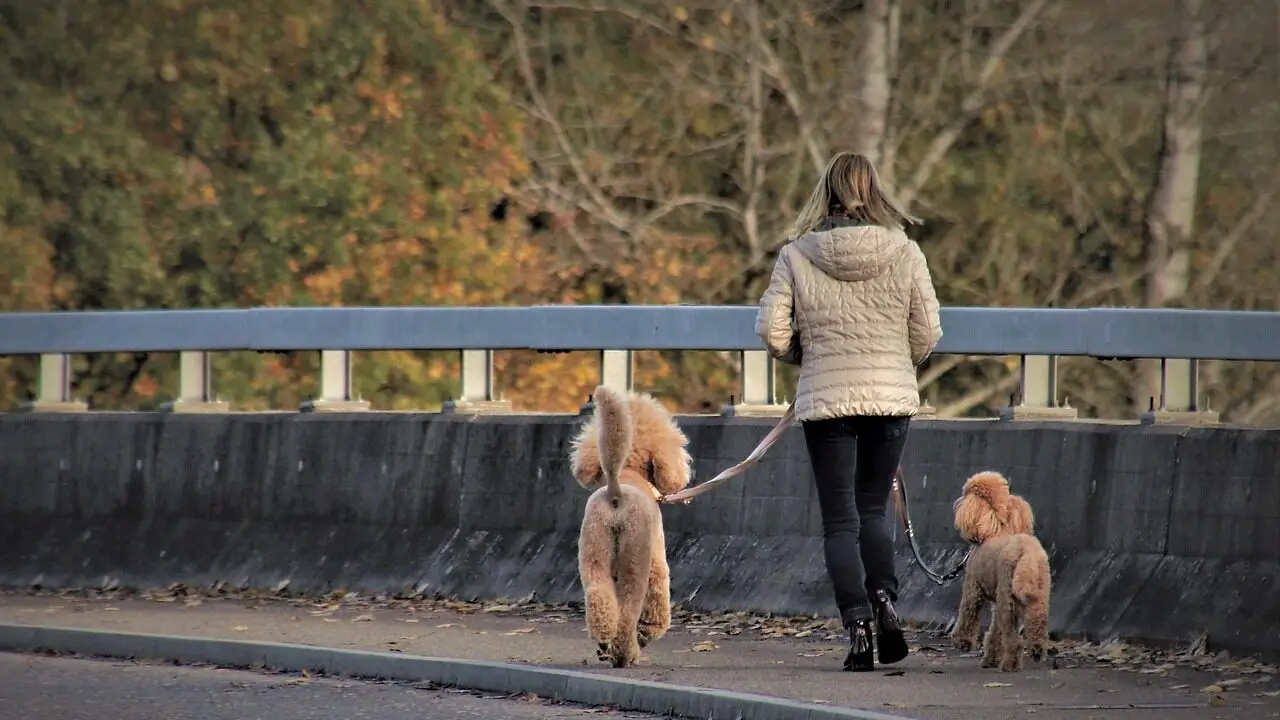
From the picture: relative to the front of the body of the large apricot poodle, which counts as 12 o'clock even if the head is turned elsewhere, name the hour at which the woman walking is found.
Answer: The woman walking is roughly at 3 o'clock from the large apricot poodle.

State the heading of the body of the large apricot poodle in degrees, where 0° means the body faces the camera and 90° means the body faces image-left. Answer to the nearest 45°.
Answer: approximately 180°

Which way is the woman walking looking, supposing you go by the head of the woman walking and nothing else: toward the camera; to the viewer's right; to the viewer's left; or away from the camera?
away from the camera

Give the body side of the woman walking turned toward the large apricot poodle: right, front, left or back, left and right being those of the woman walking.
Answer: left

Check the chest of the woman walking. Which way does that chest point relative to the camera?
away from the camera

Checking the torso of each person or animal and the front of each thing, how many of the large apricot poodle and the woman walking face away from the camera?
2

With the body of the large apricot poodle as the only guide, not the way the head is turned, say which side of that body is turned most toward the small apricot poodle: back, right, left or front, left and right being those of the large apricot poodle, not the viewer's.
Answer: right

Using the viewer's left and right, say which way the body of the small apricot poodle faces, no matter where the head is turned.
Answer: facing away from the viewer and to the left of the viewer
